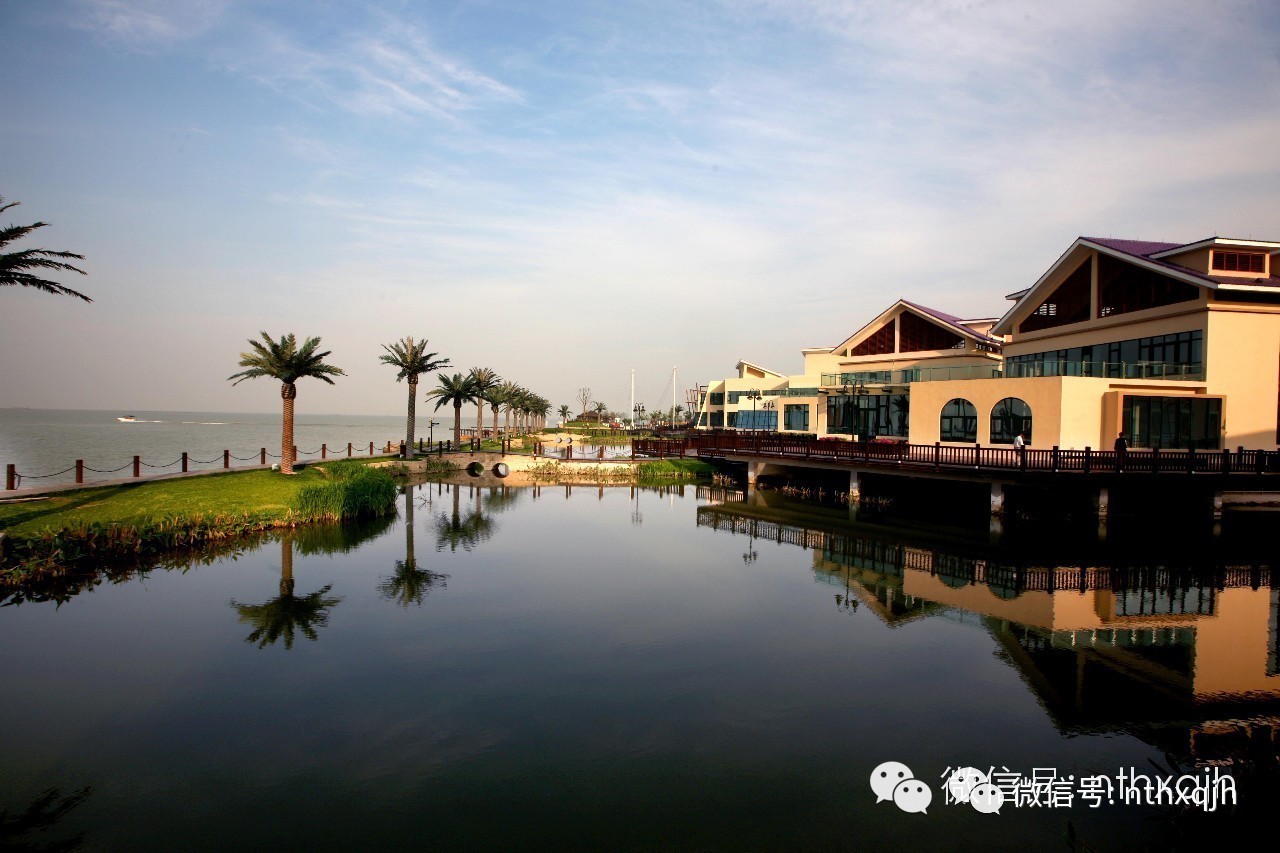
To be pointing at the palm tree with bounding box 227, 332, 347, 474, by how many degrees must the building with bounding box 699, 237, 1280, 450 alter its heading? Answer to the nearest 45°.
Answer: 0° — it already faces it

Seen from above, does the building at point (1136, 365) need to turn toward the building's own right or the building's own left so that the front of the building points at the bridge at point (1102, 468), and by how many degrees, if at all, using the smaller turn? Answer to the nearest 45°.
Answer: approximately 45° to the building's own left

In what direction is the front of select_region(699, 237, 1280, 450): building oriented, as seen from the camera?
facing the viewer and to the left of the viewer

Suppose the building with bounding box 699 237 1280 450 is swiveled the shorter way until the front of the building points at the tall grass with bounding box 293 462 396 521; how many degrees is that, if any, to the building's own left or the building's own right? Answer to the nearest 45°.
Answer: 0° — it already faces it
